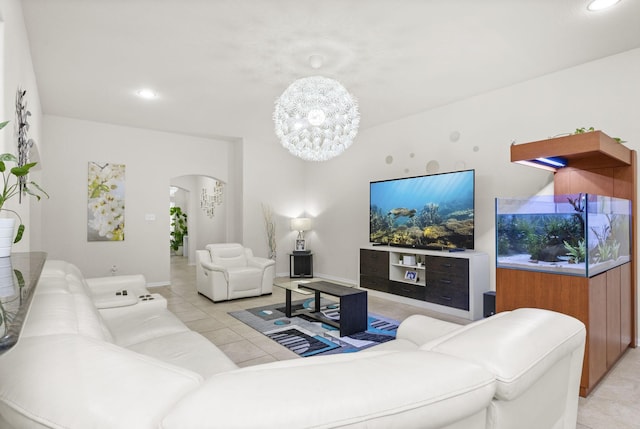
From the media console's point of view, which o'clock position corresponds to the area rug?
The area rug is roughly at 12 o'clock from the media console.

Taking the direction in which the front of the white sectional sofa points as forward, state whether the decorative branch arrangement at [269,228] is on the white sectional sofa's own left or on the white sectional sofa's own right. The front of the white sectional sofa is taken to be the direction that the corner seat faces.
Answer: on the white sectional sofa's own left

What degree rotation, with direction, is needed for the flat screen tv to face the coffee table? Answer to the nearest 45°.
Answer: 0° — it already faces it

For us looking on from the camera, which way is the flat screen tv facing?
facing the viewer and to the left of the viewer

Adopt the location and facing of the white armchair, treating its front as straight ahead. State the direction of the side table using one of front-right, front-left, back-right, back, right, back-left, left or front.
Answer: left

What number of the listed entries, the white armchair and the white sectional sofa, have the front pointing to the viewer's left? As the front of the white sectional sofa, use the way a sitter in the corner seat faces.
0

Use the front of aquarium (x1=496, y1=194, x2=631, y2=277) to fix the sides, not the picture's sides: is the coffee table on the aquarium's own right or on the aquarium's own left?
on the aquarium's own right

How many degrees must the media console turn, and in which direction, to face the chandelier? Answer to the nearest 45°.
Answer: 0° — it already faces it

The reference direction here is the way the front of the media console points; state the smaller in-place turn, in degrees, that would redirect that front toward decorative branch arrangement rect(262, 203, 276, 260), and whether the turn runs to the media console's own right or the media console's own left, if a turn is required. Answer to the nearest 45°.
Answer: approximately 90° to the media console's own right

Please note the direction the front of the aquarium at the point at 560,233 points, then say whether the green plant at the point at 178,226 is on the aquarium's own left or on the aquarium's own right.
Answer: on the aquarium's own right

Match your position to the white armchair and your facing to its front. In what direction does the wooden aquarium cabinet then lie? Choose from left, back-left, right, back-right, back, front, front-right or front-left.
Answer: front

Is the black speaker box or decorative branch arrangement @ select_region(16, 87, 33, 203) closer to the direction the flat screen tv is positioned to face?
the decorative branch arrangement

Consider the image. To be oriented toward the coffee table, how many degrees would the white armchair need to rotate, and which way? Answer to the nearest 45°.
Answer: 0° — it already faces it
